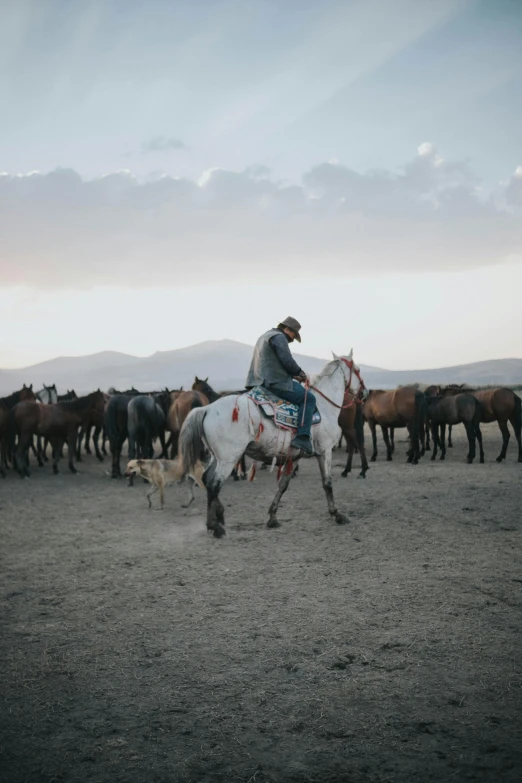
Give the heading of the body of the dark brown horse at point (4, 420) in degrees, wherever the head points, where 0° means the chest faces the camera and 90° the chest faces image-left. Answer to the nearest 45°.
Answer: approximately 270°

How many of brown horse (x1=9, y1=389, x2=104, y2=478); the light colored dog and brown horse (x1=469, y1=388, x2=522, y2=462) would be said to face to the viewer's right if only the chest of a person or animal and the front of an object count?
1

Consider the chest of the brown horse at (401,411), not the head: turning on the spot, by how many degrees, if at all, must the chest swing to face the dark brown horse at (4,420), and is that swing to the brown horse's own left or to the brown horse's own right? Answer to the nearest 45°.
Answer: approximately 45° to the brown horse's own left

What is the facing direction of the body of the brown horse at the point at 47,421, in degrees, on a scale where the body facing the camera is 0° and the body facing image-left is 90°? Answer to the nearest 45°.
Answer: approximately 270°

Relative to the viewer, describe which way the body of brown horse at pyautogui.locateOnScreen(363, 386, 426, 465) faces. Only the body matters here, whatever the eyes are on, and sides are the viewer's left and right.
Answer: facing away from the viewer and to the left of the viewer

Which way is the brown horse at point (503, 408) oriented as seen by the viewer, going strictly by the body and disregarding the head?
to the viewer's left

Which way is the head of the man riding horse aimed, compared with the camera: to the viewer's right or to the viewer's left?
to the viewer's right

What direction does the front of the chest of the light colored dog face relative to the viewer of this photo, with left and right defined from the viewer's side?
facing to the left of the viewer

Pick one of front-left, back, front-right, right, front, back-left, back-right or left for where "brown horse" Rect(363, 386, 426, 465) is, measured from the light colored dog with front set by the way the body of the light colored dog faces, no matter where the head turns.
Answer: back-right

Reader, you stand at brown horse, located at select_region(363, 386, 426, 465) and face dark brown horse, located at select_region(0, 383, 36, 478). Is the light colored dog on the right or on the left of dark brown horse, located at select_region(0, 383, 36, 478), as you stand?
left
